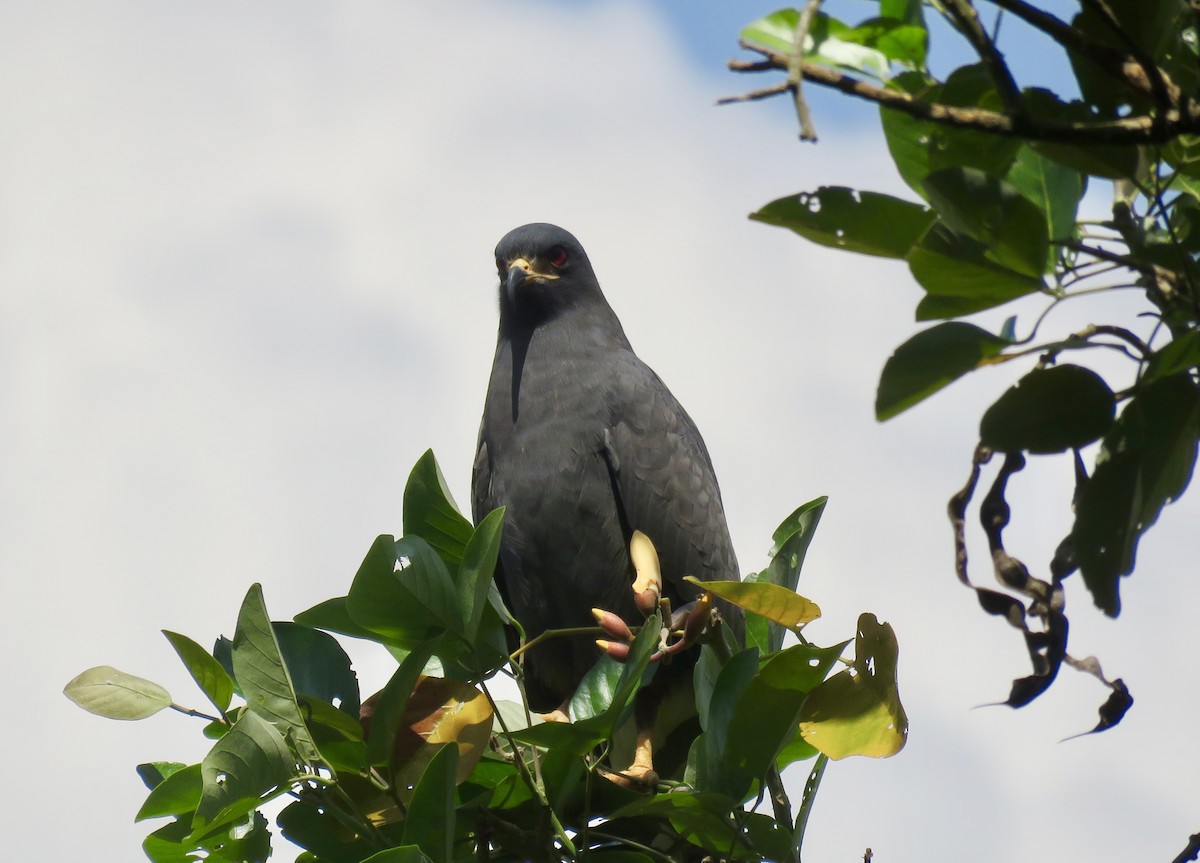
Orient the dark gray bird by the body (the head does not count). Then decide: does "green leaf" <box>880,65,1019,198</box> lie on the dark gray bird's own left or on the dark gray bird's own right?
on the dark gray bird's own left

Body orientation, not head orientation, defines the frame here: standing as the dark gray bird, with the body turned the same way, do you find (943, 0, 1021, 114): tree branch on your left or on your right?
on your left

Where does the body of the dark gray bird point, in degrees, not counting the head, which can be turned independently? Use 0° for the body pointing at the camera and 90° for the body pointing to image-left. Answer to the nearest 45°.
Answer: approximately 45°

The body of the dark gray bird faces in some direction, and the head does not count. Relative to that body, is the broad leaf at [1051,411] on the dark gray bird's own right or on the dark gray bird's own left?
on the dark gray bird's own left

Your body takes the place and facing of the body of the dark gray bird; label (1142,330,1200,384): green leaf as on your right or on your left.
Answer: on your left

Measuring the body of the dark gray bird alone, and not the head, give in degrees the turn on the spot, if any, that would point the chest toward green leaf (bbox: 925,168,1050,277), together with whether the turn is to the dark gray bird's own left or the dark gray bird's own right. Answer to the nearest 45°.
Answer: approximately 45° to the dark gray bird's own left

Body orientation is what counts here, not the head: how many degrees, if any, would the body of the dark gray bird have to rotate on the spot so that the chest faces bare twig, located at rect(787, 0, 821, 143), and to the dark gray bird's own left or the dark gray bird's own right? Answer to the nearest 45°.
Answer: approximately 45° to the dark gray bird's own left

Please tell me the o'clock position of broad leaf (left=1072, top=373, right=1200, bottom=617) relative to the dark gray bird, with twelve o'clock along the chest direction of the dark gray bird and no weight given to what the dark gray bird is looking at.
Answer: The broad leaf is roughly at 10 o'clock from the dark gray bird.
